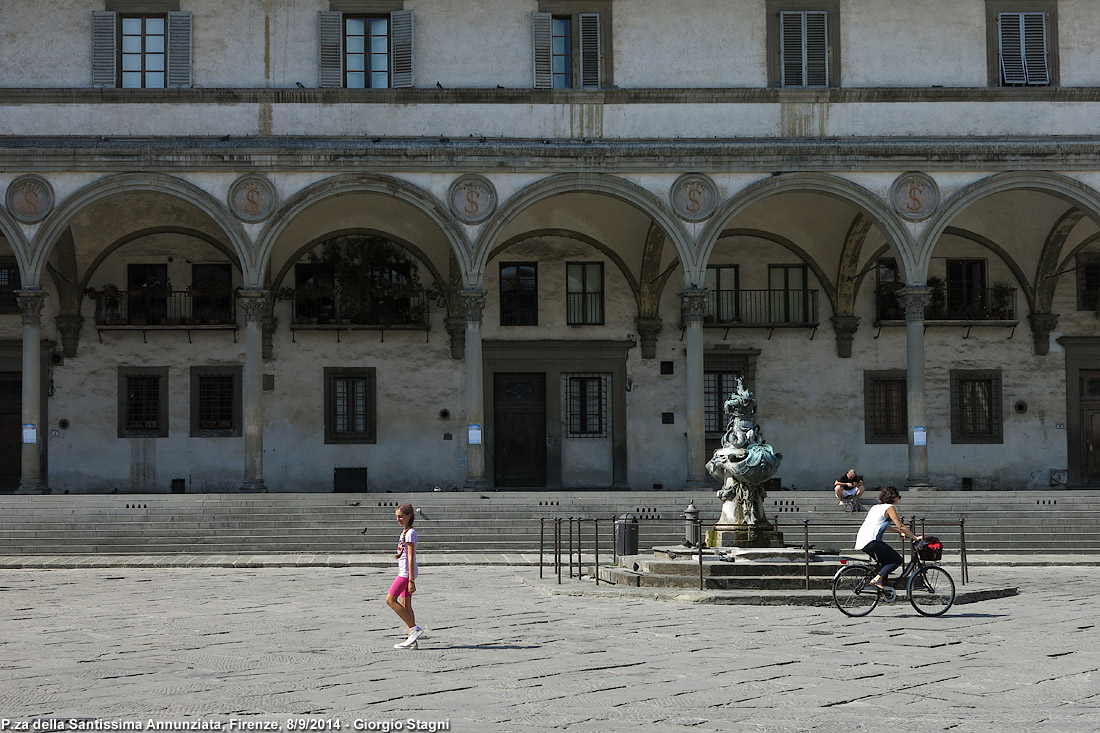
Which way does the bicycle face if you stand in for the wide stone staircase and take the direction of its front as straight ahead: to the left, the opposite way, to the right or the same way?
to the left

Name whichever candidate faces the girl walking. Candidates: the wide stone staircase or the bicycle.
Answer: the wide stone staircase

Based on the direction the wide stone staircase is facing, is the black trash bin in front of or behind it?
in front

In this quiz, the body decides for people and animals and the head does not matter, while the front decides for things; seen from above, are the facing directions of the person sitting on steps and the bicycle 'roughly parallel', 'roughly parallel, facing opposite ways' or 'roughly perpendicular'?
roughly perpendicular

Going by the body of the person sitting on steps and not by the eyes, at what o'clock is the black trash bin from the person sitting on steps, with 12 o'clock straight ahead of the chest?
The black trash bin is roughly at 1 o'clock from the person sitting on steps.

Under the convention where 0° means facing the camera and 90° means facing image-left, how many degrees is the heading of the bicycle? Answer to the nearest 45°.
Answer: approximately 270°

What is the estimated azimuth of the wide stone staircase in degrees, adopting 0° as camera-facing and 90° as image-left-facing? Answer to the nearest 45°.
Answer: approximately 0°

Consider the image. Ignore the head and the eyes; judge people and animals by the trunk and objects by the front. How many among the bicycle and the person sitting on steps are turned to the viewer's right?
1

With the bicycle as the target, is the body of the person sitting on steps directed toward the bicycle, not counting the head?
yes

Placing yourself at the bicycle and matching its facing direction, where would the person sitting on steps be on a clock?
The person sitting on steps is roughly at 9 o'clock from the bicycle.
